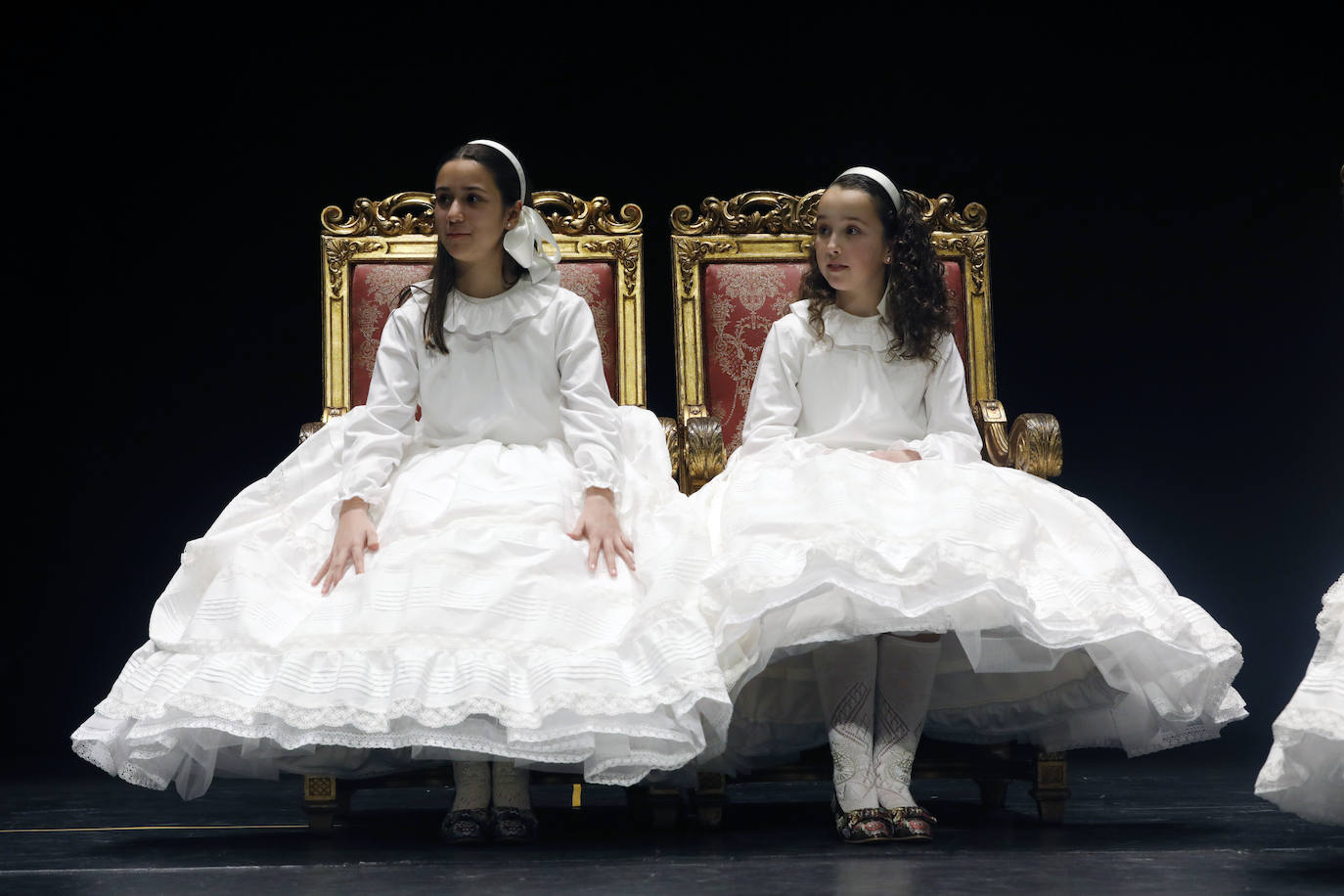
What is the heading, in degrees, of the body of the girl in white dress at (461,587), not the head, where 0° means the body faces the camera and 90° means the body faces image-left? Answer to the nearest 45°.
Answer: approximately 0°

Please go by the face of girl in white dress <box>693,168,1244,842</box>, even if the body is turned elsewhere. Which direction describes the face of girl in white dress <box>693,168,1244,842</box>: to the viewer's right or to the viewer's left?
to the viewer's left

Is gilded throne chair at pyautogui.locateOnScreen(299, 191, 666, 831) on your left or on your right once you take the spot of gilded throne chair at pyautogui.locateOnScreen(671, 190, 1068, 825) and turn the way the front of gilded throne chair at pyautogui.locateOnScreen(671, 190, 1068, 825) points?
on your right

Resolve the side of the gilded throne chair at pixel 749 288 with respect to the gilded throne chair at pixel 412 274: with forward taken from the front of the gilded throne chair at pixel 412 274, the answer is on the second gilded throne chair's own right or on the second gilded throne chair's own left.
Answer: on the second gilded throne chair's own left

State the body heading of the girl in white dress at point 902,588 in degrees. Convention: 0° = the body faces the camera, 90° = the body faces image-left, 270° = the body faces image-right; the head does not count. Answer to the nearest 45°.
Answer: approximately 0°
